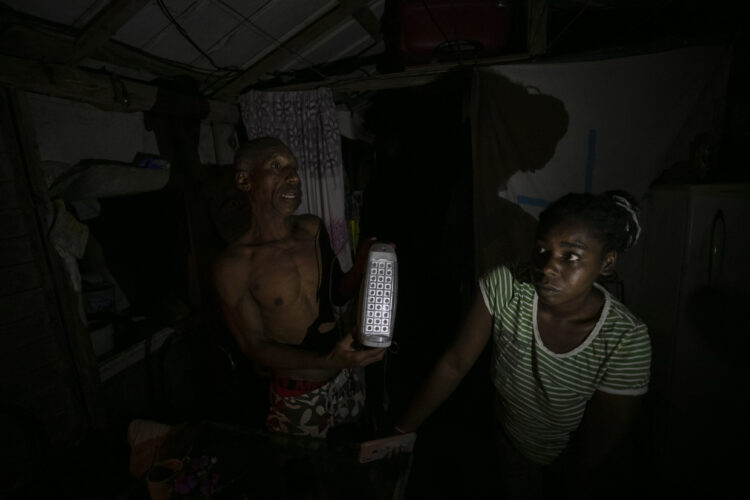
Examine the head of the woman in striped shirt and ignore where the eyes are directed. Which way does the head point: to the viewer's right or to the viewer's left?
to the viewer's left

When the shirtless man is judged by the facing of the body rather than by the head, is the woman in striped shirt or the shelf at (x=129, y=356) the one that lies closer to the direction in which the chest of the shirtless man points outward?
the woman in striped shirt

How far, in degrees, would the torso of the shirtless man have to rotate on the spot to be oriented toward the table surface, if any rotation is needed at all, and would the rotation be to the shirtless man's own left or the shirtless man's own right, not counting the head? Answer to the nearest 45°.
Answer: approximately 45° to the shirtless man's own right

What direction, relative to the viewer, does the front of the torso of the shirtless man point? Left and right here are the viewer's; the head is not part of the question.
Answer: facing the viewer and to the right of the viewer

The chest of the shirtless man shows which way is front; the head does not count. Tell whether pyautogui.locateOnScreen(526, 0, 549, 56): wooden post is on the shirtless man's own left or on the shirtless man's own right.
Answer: on the shirtless man's own left

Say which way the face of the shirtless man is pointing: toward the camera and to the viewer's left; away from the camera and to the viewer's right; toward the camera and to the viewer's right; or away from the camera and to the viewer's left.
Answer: toward the camera and to the viewer's right

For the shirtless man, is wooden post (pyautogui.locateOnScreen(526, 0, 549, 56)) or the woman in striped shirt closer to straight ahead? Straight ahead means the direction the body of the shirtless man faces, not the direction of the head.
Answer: the woman in striped shirt

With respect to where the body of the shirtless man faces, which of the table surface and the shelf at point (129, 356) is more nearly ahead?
the table surface
